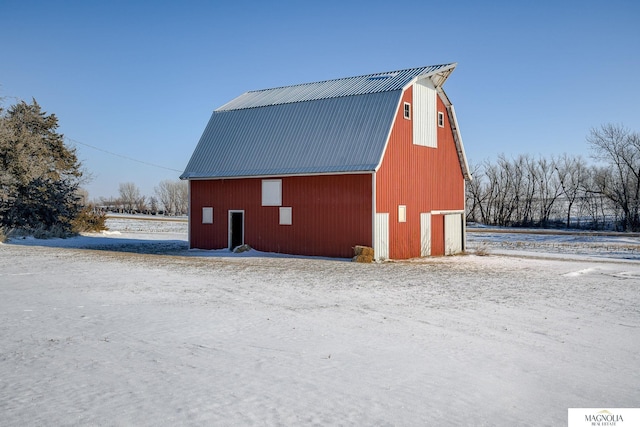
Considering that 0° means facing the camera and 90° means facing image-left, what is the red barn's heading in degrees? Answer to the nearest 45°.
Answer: approximately 315°

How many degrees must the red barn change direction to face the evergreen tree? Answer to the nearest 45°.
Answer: approximately 180°
